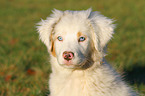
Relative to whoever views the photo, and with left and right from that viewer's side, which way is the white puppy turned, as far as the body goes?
facing the viewer and to the left of the viewer
